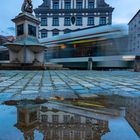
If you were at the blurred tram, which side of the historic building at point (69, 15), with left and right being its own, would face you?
front

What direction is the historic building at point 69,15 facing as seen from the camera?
toward the camera
